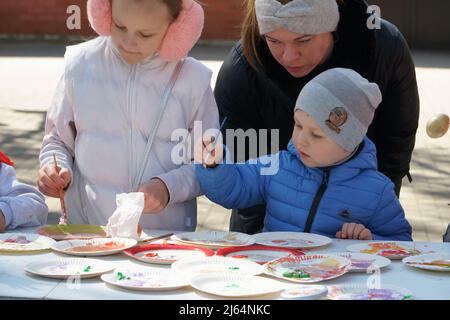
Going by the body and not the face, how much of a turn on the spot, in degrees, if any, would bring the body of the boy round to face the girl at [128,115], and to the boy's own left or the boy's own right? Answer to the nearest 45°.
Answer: approximately 45° to the boy's own right

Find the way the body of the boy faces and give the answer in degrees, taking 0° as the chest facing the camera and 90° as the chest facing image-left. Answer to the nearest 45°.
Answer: approximately 45°

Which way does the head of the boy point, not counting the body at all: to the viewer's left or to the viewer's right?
to the viewer's left

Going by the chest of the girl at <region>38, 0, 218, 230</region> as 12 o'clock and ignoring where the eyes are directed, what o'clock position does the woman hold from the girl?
The woman is roughly at 8 o'clock from the girl.

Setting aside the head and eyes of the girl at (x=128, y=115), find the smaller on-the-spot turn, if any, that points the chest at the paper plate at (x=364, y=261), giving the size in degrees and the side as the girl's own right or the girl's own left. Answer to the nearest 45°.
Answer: approximately 45° to the girl's own left

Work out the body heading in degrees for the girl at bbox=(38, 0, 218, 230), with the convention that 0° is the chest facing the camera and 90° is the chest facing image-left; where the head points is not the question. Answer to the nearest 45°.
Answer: approximately 0°

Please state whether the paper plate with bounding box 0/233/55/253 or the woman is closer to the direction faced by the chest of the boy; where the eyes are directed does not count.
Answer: the paper plate
